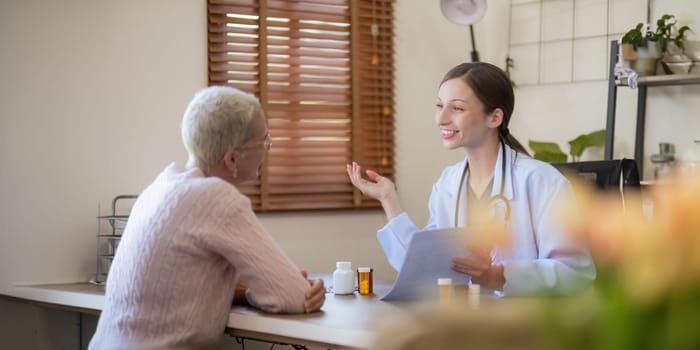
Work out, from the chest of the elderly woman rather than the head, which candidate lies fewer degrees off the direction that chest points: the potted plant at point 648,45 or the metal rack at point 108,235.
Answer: the potted plant

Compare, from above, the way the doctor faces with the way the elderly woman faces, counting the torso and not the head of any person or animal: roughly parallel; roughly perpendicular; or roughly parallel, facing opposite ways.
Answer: roughly parallel, facing opposite ways

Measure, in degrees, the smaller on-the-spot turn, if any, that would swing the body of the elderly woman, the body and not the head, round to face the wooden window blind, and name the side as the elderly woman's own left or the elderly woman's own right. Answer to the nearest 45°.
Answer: approximately 45° to the elderly woman's own left

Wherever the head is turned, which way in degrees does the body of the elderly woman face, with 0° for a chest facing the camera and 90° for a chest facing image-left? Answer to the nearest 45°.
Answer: approximately 225°

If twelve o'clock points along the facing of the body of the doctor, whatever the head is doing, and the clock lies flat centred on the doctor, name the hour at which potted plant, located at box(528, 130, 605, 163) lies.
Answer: The potted plant is roughly at 5 o'clock from the doctor.

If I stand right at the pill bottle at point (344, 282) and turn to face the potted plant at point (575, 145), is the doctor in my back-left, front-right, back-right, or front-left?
front-right

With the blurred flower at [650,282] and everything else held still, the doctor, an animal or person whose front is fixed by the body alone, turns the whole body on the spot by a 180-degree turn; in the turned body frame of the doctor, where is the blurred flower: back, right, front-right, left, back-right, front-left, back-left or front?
back-right

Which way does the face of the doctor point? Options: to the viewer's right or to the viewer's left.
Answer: to the viewer's left

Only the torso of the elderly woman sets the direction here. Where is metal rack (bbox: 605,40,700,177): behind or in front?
in front

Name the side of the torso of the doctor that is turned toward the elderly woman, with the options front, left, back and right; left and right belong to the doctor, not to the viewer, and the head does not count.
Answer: front

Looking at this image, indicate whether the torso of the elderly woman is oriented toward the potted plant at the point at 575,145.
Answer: yes
